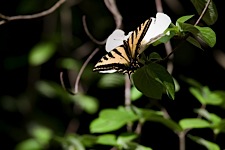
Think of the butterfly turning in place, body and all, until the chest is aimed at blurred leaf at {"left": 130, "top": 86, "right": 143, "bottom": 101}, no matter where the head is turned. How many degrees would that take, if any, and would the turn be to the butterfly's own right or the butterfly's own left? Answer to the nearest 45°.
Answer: approximately 45° to the butterfly's own right

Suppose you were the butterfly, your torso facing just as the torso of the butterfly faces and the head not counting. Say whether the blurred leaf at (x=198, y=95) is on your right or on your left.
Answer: on your right
